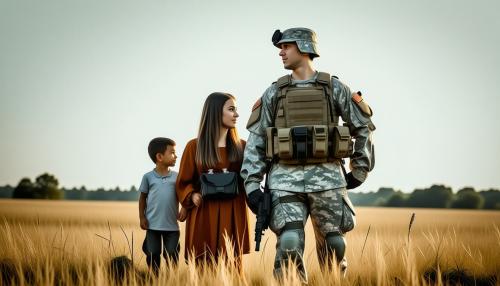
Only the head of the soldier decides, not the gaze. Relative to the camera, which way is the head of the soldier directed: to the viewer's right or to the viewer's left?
to the viewer's left

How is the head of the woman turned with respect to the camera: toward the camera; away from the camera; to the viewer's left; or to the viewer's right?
to the viewer's right

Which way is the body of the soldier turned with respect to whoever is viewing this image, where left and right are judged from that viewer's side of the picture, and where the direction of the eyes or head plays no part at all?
facing the viewer

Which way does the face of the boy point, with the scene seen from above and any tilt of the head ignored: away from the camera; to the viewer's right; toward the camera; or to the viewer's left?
to the viewer's right

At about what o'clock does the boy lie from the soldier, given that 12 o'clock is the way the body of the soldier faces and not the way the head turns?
The boy is roughly at 4 o'clock from the soldier.

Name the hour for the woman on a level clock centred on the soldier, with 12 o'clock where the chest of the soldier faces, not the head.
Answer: The woman is roughly at 4 o'clock from the soldier.
